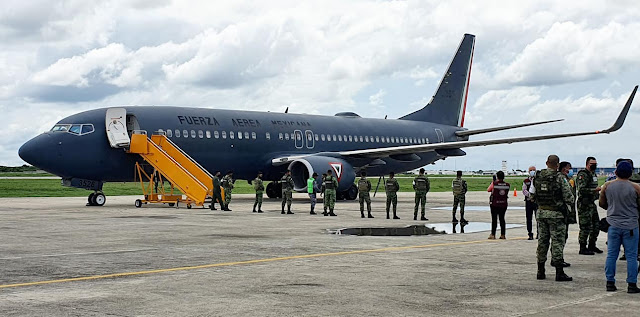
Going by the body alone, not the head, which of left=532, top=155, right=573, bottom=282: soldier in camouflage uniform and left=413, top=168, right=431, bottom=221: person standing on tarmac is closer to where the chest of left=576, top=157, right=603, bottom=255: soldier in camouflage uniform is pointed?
the soldier in camouflage uniform

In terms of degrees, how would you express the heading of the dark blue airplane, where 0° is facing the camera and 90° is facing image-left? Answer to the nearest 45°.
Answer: approximately 45°
